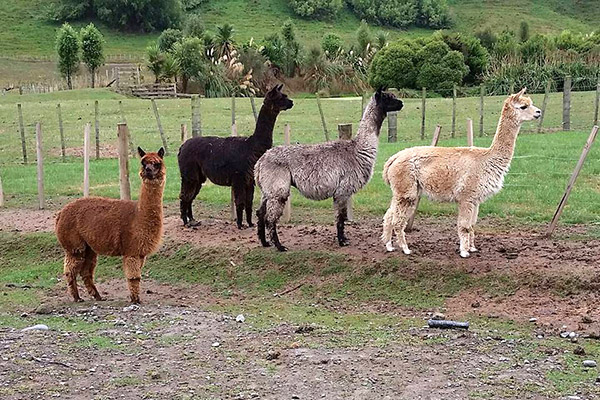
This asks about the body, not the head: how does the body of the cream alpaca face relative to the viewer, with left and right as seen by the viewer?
facing to the right of the viewer

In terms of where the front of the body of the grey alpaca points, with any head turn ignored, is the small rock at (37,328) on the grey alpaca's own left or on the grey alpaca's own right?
on the grey alpaca's own right

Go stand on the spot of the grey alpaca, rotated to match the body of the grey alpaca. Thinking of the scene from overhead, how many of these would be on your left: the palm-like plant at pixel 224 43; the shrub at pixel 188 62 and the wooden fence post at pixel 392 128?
3

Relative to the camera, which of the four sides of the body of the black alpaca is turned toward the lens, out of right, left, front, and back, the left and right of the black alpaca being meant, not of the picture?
right

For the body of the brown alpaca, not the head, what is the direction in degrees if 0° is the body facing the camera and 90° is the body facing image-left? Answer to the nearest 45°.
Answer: approximately 270°

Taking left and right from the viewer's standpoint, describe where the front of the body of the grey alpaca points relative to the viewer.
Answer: facing to the right of the viewer
